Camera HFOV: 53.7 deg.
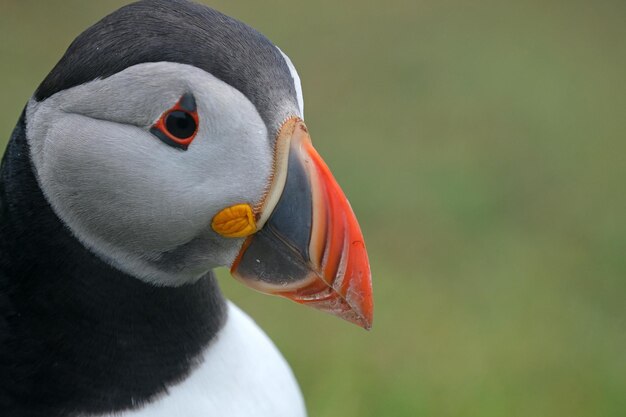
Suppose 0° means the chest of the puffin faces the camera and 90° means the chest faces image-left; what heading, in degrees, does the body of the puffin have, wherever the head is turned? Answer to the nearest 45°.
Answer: approximately 270°
